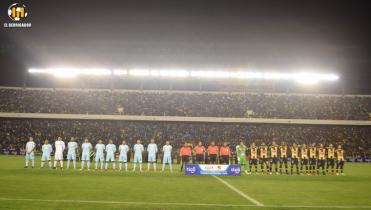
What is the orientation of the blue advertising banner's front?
toward the camera
